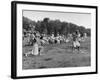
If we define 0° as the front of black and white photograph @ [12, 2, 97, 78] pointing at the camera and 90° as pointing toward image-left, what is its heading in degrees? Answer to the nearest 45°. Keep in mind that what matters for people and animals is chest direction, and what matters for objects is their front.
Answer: approximately 315°
